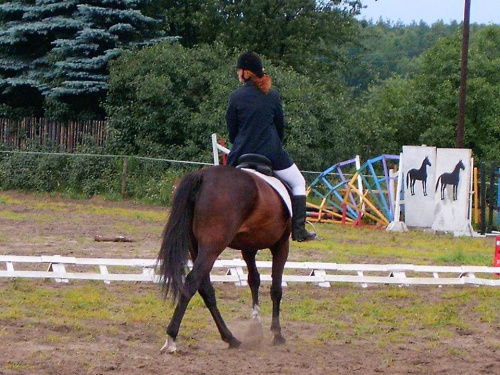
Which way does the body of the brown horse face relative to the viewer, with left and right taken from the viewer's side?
facing away from the viewer and to the right of the viewer

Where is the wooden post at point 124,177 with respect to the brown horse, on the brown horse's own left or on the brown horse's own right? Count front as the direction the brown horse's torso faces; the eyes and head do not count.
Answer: on the brown horse's own left

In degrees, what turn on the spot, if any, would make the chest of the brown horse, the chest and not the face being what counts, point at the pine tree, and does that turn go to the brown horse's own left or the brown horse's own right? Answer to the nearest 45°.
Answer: approximately 45° to the brown horse's own left

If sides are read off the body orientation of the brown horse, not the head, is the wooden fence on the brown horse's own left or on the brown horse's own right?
on the brown horse's own left

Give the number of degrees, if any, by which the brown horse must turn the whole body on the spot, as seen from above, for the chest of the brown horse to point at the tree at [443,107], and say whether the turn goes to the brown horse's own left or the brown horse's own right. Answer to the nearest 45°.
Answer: approximately 45° to the brown horse's own left

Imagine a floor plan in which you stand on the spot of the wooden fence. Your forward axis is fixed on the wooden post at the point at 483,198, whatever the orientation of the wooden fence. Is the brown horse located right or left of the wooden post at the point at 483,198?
right

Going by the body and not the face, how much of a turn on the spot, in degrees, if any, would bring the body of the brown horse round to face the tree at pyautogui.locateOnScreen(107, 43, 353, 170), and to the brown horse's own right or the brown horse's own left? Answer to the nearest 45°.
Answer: approximately 45° to the brown horse's own left

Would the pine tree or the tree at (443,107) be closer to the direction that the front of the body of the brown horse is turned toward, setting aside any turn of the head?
the tree
